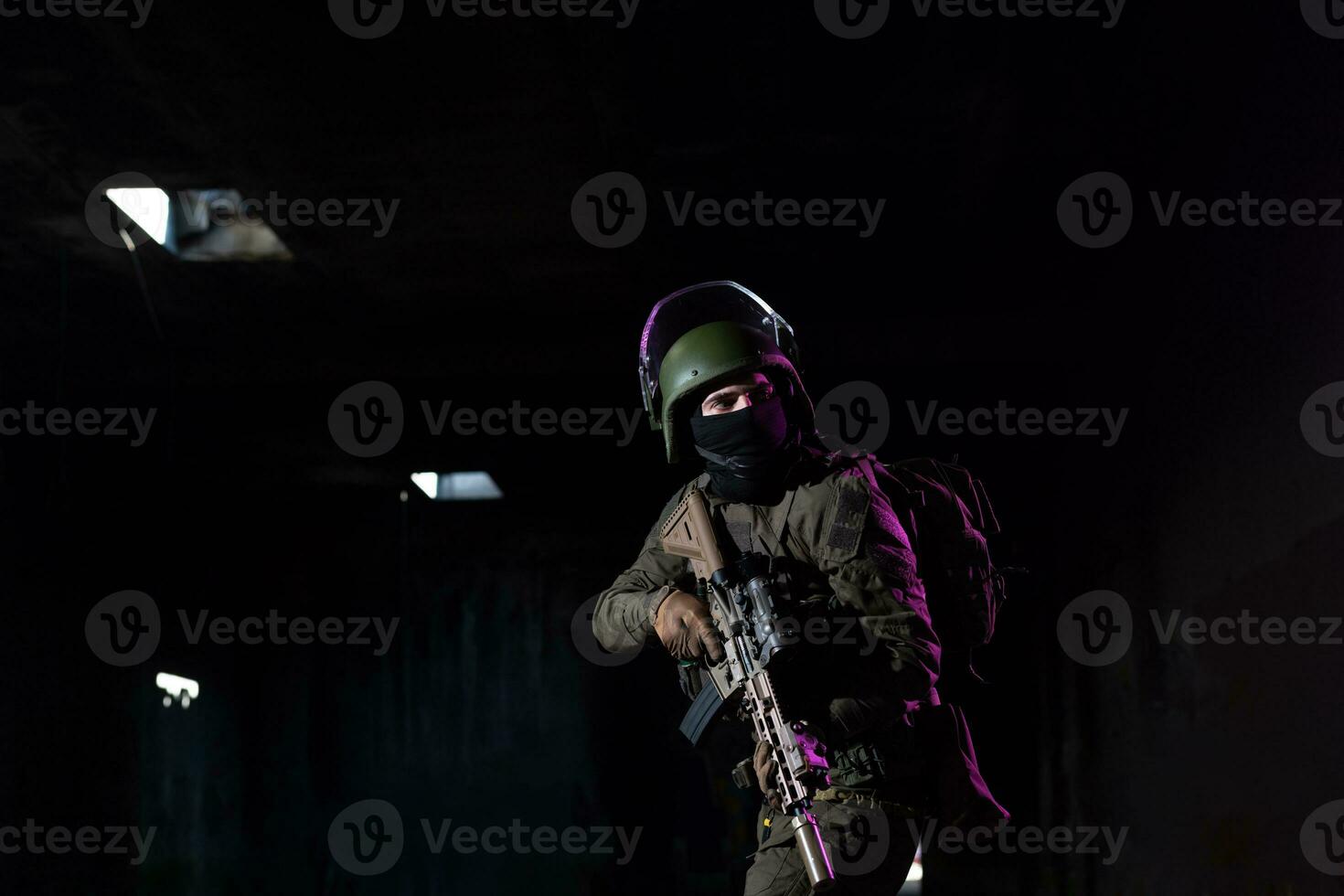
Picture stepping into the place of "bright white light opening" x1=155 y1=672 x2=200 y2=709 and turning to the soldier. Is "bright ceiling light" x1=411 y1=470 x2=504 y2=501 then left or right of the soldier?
left

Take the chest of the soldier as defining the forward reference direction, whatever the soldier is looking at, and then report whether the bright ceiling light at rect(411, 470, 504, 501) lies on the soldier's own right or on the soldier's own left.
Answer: on the soldier's own right

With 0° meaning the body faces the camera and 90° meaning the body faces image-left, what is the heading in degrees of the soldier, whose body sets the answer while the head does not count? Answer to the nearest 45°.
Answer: approximately 45°

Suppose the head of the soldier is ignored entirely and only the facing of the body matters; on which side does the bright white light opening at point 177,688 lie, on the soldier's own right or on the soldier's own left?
on the soldier's own right

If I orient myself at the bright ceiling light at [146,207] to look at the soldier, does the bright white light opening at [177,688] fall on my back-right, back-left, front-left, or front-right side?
back-left

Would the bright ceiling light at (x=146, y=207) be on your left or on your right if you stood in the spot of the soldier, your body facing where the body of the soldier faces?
on your right
